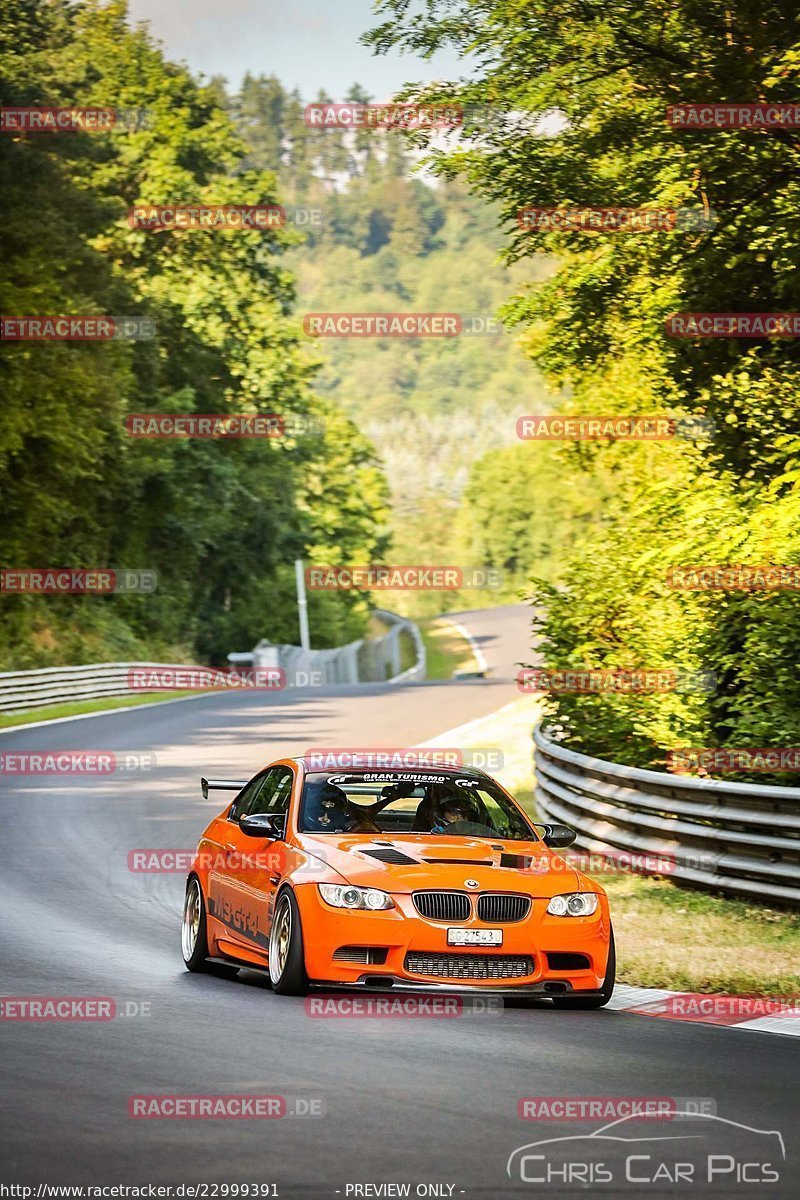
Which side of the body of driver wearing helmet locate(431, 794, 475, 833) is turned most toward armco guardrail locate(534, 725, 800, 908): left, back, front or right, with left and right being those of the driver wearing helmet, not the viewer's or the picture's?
left

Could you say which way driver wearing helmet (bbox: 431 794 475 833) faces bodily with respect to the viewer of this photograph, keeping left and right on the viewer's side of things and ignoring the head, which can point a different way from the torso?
facing the viewer and to the right of the viewer

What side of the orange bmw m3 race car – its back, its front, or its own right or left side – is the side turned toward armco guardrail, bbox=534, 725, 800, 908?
left

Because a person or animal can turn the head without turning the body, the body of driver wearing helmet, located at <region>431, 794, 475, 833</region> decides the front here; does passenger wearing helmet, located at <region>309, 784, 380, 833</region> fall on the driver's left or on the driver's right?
on the driver's right
